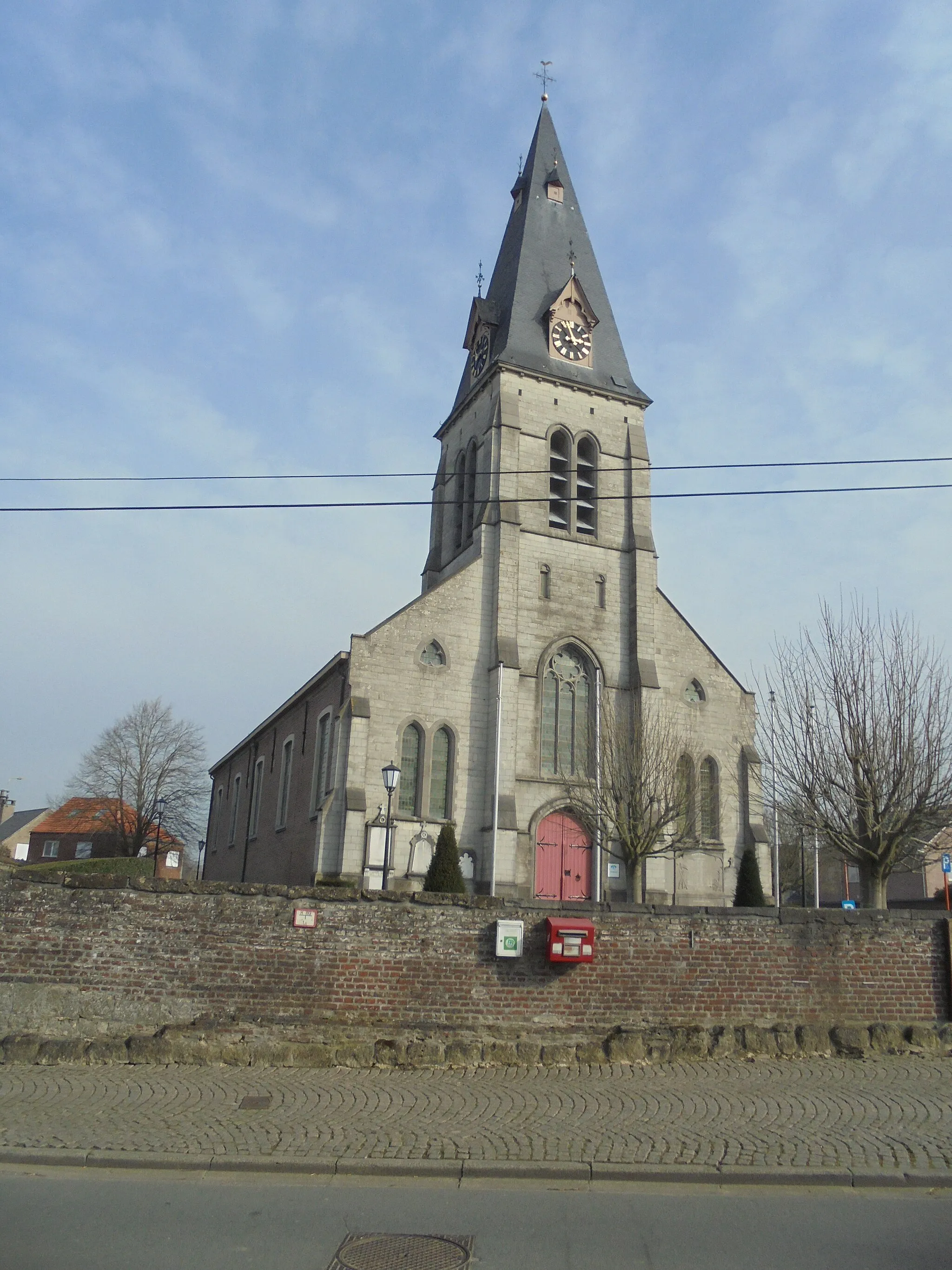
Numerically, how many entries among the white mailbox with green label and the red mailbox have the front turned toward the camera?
2

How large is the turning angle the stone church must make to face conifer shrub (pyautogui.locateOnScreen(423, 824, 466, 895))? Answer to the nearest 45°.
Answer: approximately 45° to its right

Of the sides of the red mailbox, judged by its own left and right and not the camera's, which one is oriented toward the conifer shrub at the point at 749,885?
back

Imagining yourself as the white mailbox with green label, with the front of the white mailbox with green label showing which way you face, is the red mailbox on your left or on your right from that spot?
on your left

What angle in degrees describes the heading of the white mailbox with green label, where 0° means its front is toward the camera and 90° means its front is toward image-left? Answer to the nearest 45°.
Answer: approximately 0°

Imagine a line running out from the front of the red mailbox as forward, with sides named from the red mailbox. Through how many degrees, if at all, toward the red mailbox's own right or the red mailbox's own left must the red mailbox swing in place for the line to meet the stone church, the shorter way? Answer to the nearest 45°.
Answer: approximately 180°

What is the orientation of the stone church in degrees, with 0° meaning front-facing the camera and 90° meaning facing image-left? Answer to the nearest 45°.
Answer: approximately 315°

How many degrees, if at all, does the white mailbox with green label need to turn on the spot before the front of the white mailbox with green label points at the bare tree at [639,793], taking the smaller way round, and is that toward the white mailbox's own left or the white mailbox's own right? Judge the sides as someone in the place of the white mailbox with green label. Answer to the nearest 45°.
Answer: approximately 180°
